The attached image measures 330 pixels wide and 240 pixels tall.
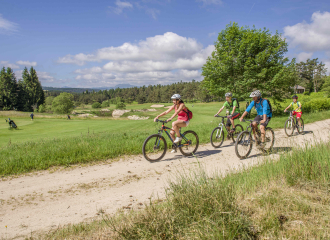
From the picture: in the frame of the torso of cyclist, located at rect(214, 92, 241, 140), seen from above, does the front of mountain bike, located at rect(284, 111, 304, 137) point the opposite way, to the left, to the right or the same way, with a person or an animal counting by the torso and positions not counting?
the same way

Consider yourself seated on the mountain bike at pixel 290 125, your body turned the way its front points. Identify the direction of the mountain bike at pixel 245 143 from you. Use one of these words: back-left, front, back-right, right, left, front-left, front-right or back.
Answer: front-left

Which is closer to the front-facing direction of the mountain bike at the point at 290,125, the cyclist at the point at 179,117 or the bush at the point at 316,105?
the cyclist

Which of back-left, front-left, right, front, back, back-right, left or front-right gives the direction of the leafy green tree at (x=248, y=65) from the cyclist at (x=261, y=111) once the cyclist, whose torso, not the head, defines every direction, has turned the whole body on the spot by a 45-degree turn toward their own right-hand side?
right

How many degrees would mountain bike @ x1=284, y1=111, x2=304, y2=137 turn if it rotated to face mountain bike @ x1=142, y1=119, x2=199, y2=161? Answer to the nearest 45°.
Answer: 0° — it already faces it

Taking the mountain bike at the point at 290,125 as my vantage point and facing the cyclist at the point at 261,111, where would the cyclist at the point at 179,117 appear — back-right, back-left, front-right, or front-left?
front-right

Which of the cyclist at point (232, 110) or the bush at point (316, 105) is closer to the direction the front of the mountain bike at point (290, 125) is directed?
the cyclist

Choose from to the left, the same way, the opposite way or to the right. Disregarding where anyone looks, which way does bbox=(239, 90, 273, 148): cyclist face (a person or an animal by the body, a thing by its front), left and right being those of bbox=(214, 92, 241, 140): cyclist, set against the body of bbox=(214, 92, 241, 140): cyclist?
the same way

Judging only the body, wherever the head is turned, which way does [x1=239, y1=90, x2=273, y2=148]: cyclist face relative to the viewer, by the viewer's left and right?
facing the viewer and to the left of the viewer

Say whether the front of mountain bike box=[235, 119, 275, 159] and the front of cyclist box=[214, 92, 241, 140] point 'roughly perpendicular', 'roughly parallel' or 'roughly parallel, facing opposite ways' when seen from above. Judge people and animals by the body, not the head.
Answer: roughly parallel

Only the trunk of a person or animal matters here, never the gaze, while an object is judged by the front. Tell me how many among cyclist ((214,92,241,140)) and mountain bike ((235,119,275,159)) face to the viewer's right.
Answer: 0

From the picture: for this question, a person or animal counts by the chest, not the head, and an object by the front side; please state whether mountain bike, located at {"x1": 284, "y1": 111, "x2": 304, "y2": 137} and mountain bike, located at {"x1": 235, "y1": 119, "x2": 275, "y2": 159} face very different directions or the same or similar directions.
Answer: same or similar directions
